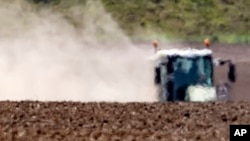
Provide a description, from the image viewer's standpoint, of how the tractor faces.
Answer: facing the viewer and to the right of the viewer
